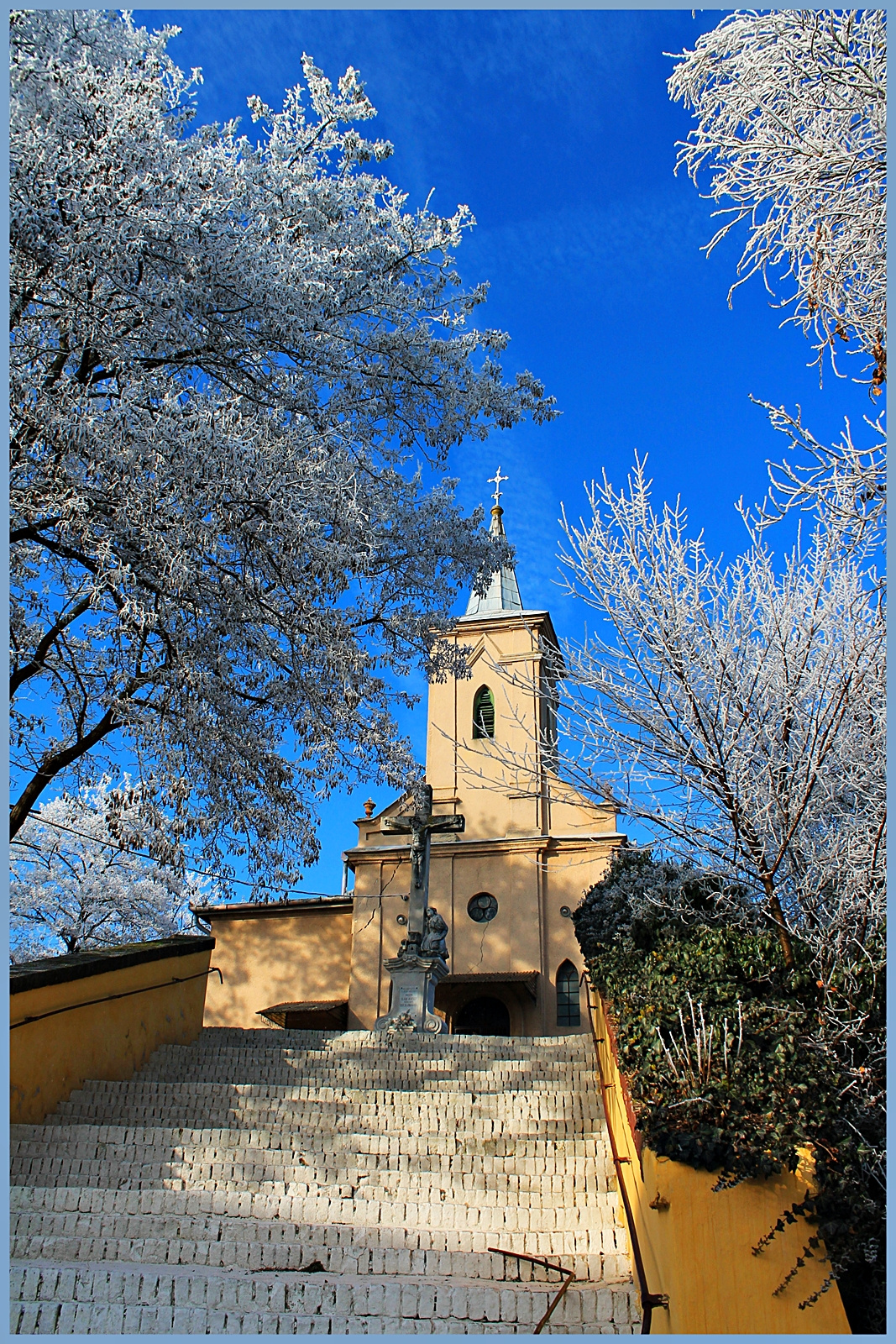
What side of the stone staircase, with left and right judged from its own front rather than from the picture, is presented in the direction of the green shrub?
left

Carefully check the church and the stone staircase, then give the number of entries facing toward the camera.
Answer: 2

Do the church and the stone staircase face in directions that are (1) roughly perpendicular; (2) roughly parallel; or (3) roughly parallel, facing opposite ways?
roughly parallel

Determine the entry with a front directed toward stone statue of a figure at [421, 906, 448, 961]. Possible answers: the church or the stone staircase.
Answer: the church

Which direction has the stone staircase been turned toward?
toward the camera

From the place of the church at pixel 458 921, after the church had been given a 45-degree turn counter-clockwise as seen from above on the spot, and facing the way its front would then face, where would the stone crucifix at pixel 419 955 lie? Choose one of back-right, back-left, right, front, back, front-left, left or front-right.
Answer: front-right

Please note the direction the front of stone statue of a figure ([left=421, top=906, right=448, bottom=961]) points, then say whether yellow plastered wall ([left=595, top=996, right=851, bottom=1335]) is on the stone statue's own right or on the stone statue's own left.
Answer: on the stone statue's own left

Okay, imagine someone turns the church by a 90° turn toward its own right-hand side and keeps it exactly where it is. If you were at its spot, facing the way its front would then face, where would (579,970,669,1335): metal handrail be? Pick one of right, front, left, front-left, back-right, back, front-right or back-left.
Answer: left

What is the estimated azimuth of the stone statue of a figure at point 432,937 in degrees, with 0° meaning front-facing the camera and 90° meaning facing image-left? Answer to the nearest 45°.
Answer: approximately 45°

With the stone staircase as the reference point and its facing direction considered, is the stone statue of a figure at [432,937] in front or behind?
behind
